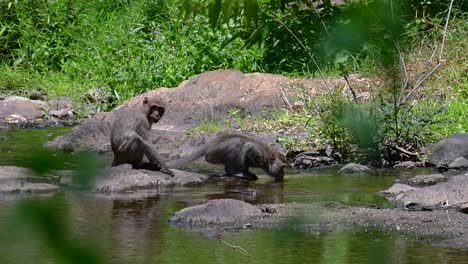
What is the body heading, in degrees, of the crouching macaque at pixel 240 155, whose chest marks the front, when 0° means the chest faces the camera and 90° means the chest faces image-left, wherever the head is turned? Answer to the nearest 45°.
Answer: approximately 270°

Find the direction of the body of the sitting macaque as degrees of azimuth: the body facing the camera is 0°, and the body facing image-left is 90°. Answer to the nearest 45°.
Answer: approximately 270°

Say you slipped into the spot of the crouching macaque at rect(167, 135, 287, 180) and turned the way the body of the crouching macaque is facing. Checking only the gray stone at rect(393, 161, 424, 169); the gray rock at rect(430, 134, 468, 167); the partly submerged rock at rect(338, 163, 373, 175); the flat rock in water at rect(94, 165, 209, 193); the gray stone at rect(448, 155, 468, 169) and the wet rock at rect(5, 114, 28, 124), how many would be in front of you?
4

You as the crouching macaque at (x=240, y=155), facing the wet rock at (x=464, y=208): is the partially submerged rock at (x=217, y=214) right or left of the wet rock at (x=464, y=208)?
right

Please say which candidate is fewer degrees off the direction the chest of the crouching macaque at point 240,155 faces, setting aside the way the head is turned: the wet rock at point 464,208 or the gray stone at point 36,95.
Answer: the wet rock

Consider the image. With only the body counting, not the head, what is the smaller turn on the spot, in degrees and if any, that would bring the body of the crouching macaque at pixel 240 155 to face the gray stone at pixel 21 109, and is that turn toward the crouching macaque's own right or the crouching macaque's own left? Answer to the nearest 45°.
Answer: approximately 135° to the crouching macaque's own left

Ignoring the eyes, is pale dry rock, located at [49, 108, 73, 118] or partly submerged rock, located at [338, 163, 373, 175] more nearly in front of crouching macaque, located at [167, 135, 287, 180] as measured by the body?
the partly submerged rock
